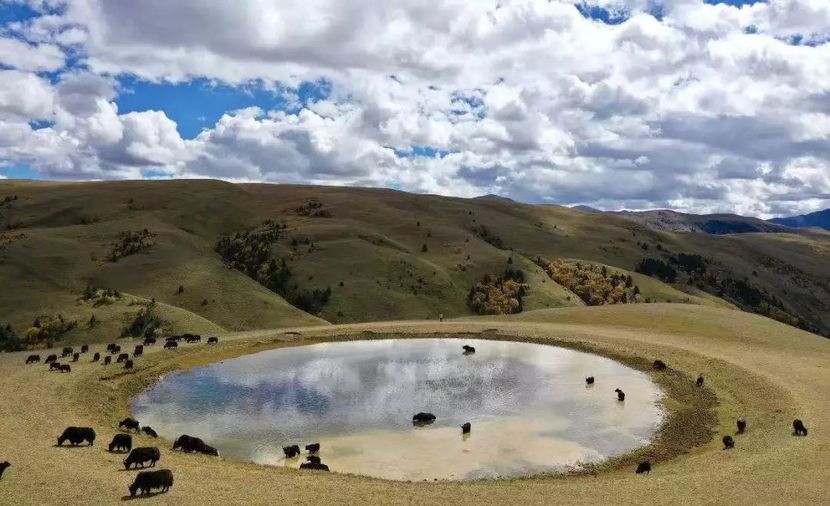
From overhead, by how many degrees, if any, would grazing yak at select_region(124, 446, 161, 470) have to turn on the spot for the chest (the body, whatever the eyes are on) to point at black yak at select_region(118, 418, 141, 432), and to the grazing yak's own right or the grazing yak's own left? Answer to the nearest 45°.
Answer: approximately 90° to the grazing yak's own right

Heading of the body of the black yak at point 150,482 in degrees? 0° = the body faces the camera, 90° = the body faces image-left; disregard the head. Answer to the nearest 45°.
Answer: approximately 45°

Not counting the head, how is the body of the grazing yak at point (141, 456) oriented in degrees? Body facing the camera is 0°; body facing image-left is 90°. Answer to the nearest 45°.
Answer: approximately 90°

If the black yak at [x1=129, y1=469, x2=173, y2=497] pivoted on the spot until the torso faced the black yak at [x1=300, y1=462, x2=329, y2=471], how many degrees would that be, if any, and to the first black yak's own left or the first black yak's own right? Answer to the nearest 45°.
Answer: approximately 180°

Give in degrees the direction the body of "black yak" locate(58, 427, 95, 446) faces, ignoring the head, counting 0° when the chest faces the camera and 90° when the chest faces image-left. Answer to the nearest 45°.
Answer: approximately 90°

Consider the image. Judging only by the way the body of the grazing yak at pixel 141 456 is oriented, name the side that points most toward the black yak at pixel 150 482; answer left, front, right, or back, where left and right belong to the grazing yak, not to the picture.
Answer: left
